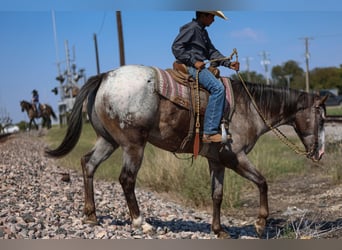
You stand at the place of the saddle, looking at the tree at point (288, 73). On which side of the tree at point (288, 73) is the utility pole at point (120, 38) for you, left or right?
left

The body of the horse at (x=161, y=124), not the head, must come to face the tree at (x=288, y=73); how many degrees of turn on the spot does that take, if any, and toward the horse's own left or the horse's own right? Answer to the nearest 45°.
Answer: approximately 45° to the horse's own left

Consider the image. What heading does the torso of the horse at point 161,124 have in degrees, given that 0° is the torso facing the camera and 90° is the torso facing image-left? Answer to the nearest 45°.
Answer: approximately 270°

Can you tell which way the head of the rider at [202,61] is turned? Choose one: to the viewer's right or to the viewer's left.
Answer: to the viewer's right

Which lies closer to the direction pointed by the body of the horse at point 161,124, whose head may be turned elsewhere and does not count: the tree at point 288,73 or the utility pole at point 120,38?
the tree

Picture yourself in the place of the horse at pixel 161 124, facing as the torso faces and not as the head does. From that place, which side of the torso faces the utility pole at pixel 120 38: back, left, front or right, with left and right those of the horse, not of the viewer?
left

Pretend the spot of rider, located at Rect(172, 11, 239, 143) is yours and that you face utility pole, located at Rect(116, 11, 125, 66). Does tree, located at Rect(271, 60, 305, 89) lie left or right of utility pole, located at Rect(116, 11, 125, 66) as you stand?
right
